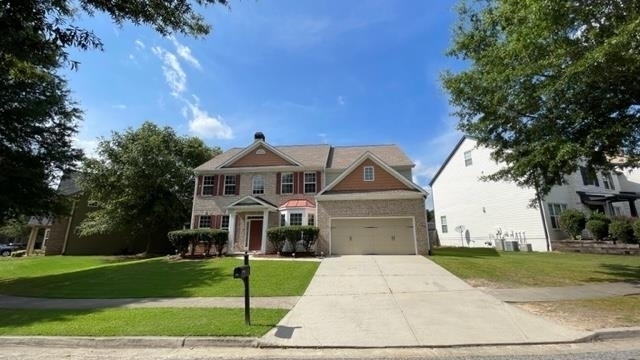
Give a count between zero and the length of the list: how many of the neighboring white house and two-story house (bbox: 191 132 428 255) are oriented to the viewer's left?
0

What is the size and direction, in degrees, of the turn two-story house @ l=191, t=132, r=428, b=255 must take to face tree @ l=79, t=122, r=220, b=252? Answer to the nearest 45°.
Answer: approximately 90° to its right

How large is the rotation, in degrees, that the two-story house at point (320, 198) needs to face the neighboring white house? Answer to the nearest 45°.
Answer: approximately 90° to its left

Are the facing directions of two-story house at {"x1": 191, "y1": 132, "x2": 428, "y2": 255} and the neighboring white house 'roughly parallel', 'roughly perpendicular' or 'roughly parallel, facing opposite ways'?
roughly parallel

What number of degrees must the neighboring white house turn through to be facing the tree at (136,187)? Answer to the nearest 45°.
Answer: approximately 90° to its right

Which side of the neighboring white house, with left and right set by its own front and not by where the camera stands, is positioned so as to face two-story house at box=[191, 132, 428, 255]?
right

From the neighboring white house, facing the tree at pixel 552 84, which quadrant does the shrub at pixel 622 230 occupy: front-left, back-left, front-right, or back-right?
front-left

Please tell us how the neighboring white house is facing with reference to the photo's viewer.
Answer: facing the viewer and to the right of the viewer

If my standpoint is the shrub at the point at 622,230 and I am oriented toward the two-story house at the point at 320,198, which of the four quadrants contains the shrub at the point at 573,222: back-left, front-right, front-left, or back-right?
front-right

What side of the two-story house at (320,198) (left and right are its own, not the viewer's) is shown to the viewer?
front

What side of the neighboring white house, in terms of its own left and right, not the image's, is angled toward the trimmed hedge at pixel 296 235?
right

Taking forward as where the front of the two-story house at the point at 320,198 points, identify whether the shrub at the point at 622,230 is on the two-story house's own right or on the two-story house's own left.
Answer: on the two-story house's own left

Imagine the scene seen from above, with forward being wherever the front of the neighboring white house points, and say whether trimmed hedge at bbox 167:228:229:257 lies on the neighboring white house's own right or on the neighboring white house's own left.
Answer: on the neighboring white house's own right
